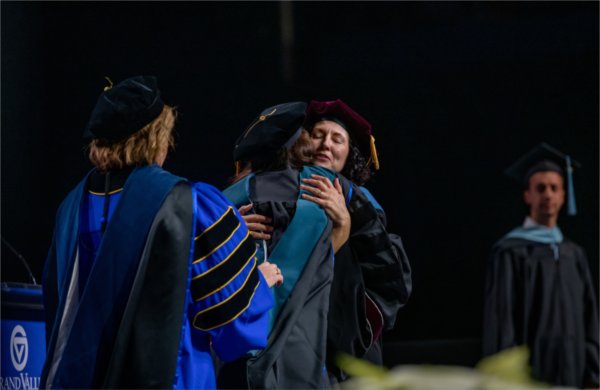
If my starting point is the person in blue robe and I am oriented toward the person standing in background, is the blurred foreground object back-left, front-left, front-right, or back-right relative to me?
back-right

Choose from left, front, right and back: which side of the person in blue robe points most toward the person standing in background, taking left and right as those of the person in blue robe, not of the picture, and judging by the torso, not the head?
front

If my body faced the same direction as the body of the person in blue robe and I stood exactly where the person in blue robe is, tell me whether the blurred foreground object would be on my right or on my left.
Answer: on my right

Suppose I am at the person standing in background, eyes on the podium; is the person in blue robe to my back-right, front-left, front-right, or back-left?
front-left

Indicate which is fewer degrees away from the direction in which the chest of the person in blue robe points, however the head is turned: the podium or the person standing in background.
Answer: the person standing in background

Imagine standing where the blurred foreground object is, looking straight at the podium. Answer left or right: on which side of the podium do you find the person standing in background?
right

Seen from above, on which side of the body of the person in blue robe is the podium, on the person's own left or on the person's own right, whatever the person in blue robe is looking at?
on the person's own left

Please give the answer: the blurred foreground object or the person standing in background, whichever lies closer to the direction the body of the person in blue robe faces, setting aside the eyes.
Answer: the person standing in background

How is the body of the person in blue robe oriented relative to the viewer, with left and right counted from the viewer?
facing away from the viewer and to the right of the viewer

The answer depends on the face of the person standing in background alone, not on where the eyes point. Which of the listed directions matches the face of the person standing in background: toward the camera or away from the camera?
toward the camera
